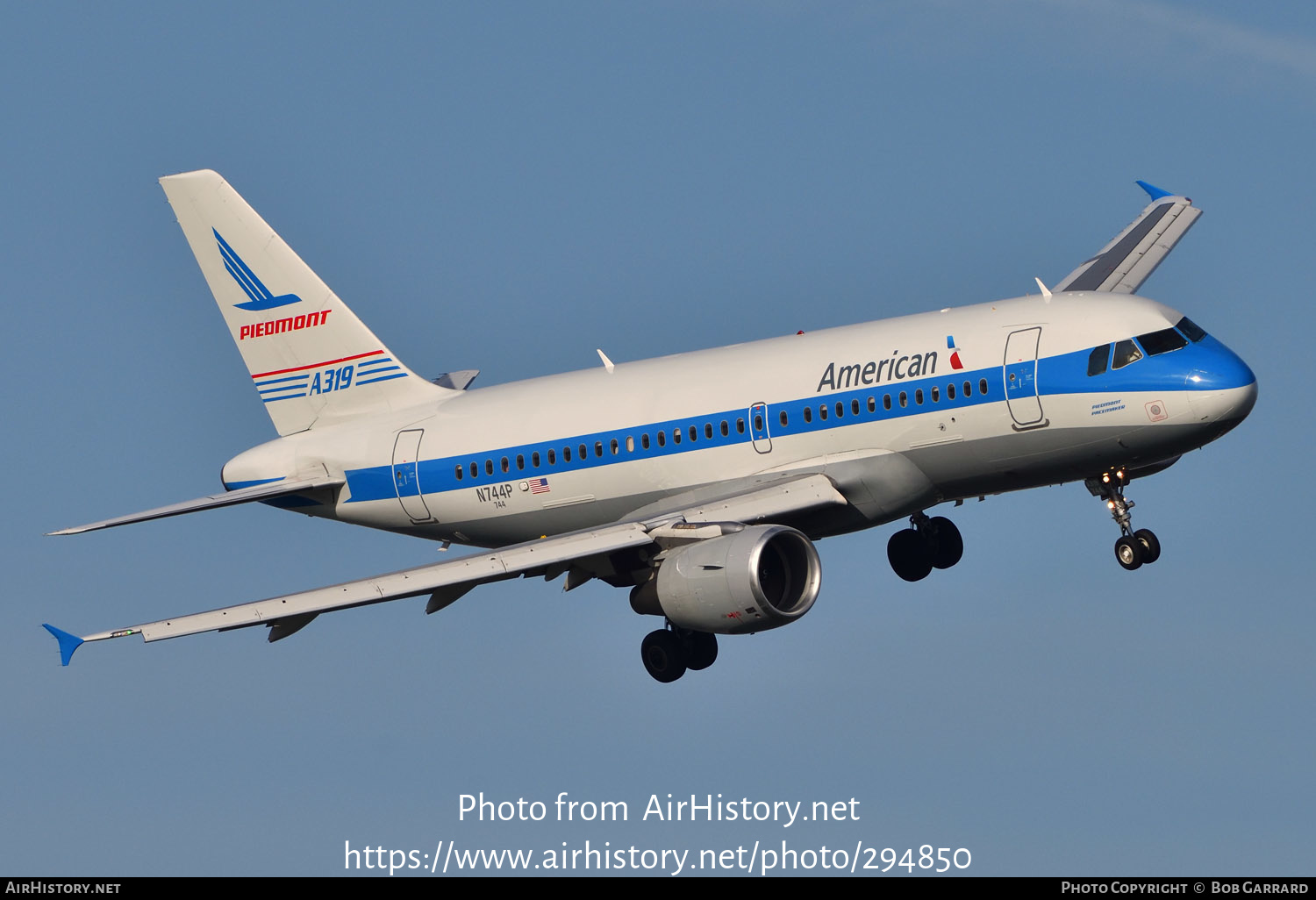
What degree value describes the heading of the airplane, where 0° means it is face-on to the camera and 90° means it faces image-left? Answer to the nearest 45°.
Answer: approximately 315°
